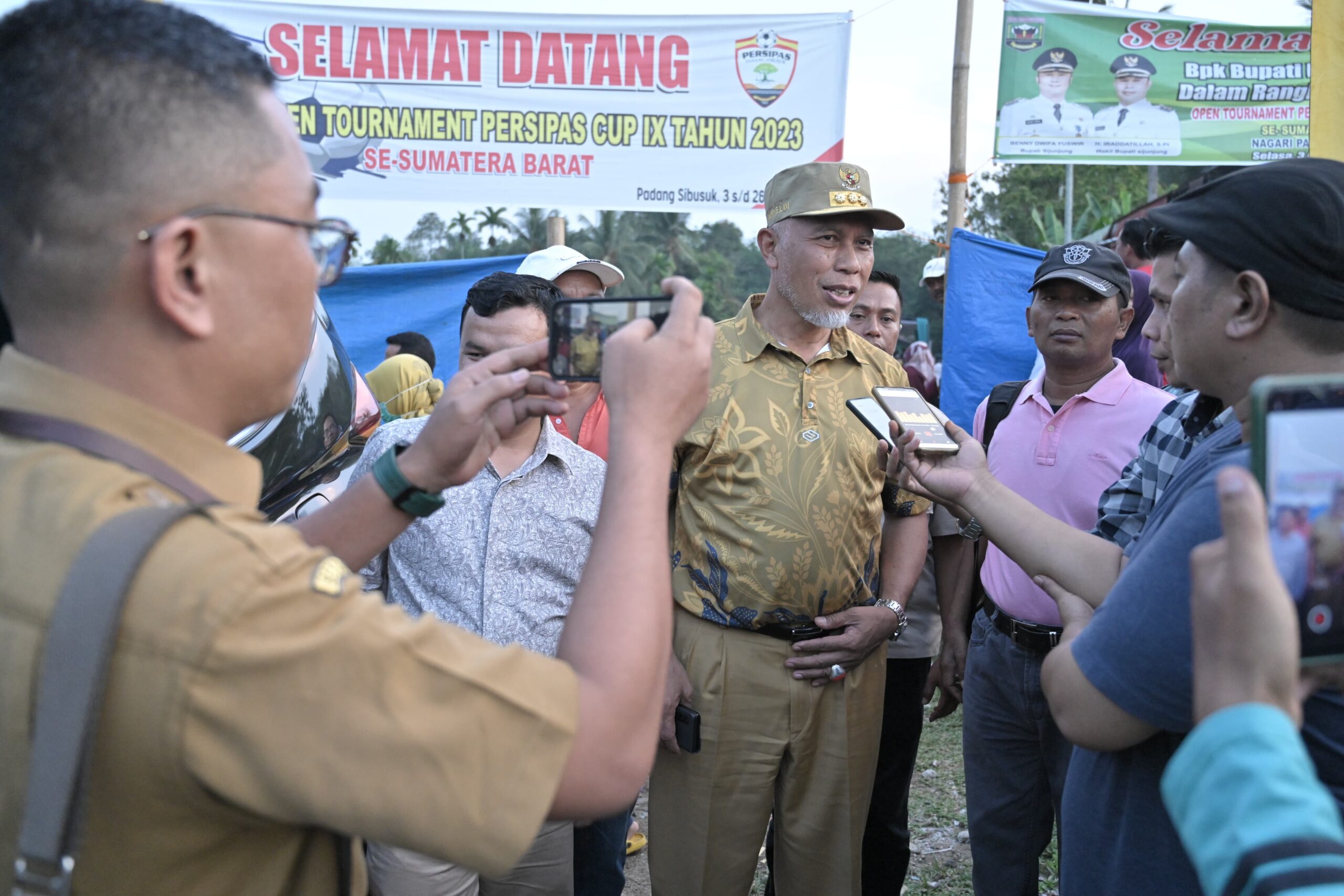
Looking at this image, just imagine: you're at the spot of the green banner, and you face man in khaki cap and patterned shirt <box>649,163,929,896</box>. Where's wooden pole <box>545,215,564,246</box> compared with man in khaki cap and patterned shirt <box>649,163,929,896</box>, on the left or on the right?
right

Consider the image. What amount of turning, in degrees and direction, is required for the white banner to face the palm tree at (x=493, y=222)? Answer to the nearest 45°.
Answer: approximately 180°

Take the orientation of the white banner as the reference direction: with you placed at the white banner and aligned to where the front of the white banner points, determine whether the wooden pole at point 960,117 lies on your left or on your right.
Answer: on your left

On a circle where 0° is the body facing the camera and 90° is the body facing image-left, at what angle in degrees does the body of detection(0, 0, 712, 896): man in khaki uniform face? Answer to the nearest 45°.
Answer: approximately 225°

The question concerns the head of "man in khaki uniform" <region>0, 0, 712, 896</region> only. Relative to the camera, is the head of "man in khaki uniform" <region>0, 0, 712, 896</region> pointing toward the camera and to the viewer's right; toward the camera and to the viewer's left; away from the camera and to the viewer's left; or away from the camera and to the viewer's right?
away from the camera and to the viewer's right

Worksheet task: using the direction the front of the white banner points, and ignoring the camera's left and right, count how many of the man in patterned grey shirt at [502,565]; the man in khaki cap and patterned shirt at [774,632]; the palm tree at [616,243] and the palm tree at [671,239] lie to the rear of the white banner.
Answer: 2

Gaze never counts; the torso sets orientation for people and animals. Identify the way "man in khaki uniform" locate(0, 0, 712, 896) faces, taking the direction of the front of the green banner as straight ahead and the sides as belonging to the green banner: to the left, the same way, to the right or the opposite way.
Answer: the opposite way

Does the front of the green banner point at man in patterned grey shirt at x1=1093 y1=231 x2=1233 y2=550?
yes

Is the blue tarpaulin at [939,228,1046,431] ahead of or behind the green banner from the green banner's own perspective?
ahead

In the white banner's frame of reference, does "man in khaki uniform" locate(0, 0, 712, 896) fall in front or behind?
in front

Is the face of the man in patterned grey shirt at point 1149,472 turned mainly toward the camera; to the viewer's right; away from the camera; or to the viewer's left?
to the viewer's left

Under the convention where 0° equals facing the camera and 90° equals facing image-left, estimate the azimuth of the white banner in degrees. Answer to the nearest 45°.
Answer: approximately 0°
